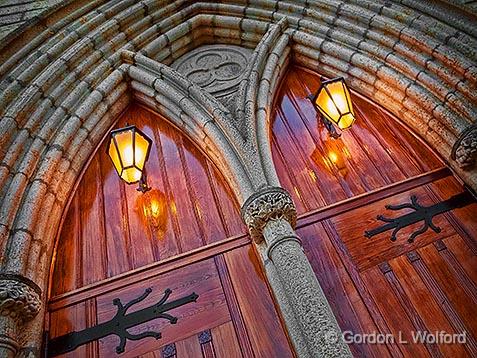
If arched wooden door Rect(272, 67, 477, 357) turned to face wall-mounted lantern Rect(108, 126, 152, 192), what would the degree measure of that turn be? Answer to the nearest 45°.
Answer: approximately 45° to its right

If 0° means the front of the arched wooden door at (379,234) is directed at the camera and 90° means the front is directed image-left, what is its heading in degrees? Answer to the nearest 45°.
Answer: approximately 0°

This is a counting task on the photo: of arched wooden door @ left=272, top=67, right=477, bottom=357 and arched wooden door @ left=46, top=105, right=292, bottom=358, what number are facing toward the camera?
2

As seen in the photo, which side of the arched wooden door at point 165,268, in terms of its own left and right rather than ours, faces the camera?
front

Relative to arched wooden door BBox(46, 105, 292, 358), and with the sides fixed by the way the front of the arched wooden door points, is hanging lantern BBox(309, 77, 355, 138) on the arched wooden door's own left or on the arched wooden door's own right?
on the arched wooden door's own left

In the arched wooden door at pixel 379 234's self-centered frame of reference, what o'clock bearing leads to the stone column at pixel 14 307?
The stone column is roughly at 2 o'clock from the arched wooden door.

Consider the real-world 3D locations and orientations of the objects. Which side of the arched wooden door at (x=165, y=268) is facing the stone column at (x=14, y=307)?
right

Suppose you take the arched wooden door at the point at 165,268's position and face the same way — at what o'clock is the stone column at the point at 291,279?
The stone column is roughly at 10 o'clock from the arched wooden door.
